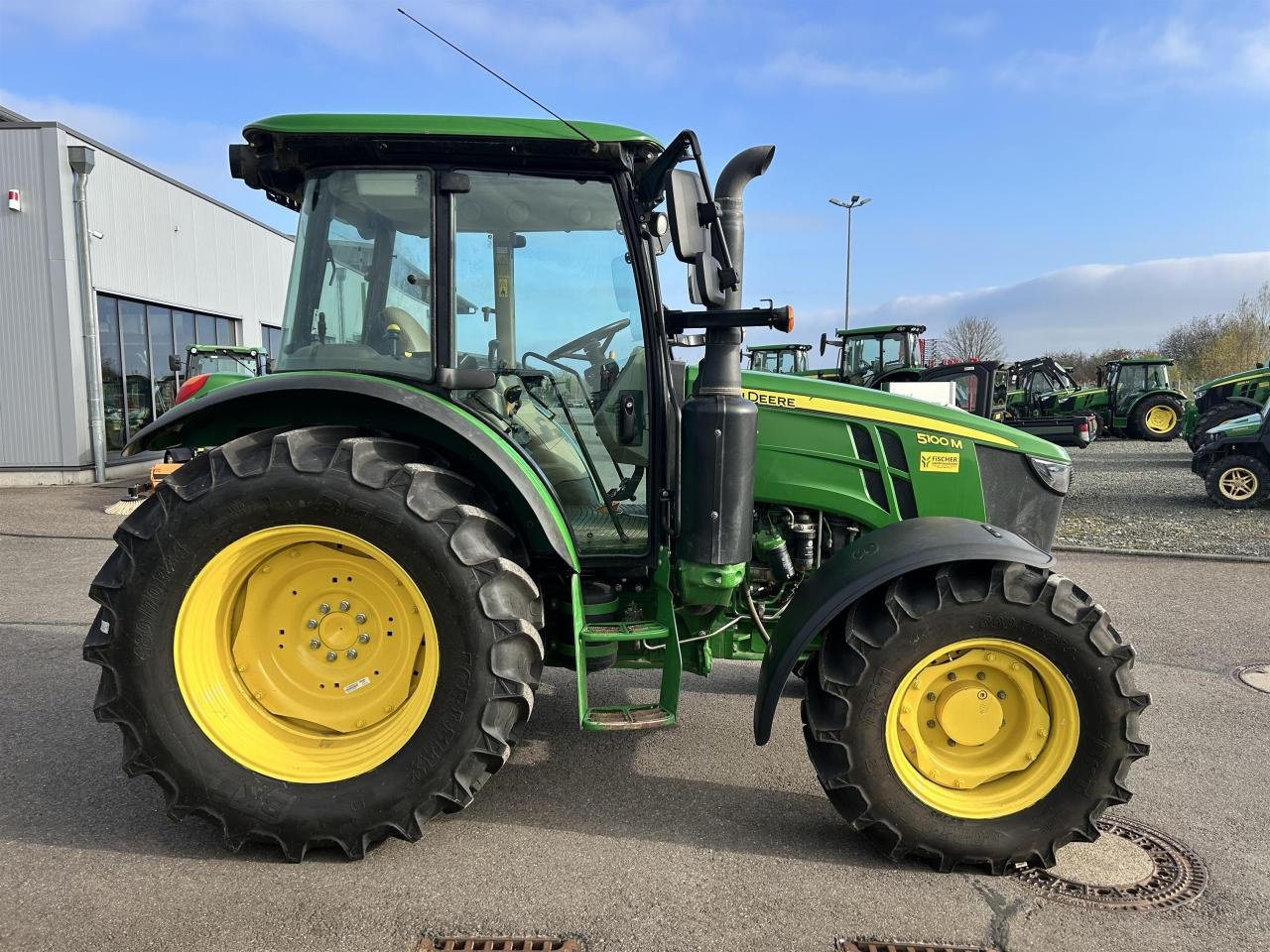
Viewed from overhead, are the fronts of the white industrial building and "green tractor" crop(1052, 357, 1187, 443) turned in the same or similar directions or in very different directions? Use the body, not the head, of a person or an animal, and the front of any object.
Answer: very different directions

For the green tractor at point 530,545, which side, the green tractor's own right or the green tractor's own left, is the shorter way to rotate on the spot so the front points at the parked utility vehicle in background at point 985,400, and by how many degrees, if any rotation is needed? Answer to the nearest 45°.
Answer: approximately 45° to the green tractor's own left

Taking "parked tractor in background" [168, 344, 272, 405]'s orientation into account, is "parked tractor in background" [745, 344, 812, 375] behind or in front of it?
behind

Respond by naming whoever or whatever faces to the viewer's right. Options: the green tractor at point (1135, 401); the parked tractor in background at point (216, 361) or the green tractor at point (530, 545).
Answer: the green tractor at point (530, 545)

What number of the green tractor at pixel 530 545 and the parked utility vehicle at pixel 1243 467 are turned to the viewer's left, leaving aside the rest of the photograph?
1

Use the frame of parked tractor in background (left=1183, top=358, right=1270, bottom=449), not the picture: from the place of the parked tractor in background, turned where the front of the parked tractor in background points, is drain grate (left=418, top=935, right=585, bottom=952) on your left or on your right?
on your left

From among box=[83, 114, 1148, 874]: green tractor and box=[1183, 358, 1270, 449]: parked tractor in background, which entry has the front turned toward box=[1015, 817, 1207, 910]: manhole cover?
the green tractor

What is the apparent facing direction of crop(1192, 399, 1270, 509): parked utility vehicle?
to the viewer's left

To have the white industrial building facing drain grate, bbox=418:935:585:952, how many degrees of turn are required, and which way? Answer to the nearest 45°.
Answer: approximately 45° to its right

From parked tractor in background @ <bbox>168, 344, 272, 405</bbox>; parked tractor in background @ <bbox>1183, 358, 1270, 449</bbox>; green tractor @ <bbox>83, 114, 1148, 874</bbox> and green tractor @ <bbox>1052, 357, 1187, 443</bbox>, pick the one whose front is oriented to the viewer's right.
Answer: green tractor @ <bbox>83, 114, 1148, 874</bbox>

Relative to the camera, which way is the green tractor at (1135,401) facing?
to the viewer's left

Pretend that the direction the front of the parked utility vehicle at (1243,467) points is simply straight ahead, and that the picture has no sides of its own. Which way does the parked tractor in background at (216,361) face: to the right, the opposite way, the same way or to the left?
to the left

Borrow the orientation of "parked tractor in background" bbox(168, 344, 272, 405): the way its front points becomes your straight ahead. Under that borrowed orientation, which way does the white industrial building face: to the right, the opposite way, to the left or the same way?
to the left

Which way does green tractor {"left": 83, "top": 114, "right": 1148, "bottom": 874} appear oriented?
to the viewer's right

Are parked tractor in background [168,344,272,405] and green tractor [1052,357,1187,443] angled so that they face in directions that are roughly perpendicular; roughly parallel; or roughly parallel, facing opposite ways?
roughly perpendicular

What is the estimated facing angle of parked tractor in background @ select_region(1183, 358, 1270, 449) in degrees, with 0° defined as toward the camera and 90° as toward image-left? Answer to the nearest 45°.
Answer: approximately 90°

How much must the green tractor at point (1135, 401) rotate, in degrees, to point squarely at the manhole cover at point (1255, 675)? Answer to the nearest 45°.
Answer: approximately 90° to its left

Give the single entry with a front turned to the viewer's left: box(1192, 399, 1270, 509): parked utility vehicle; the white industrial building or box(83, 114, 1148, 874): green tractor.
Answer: the parked utility vehicle
